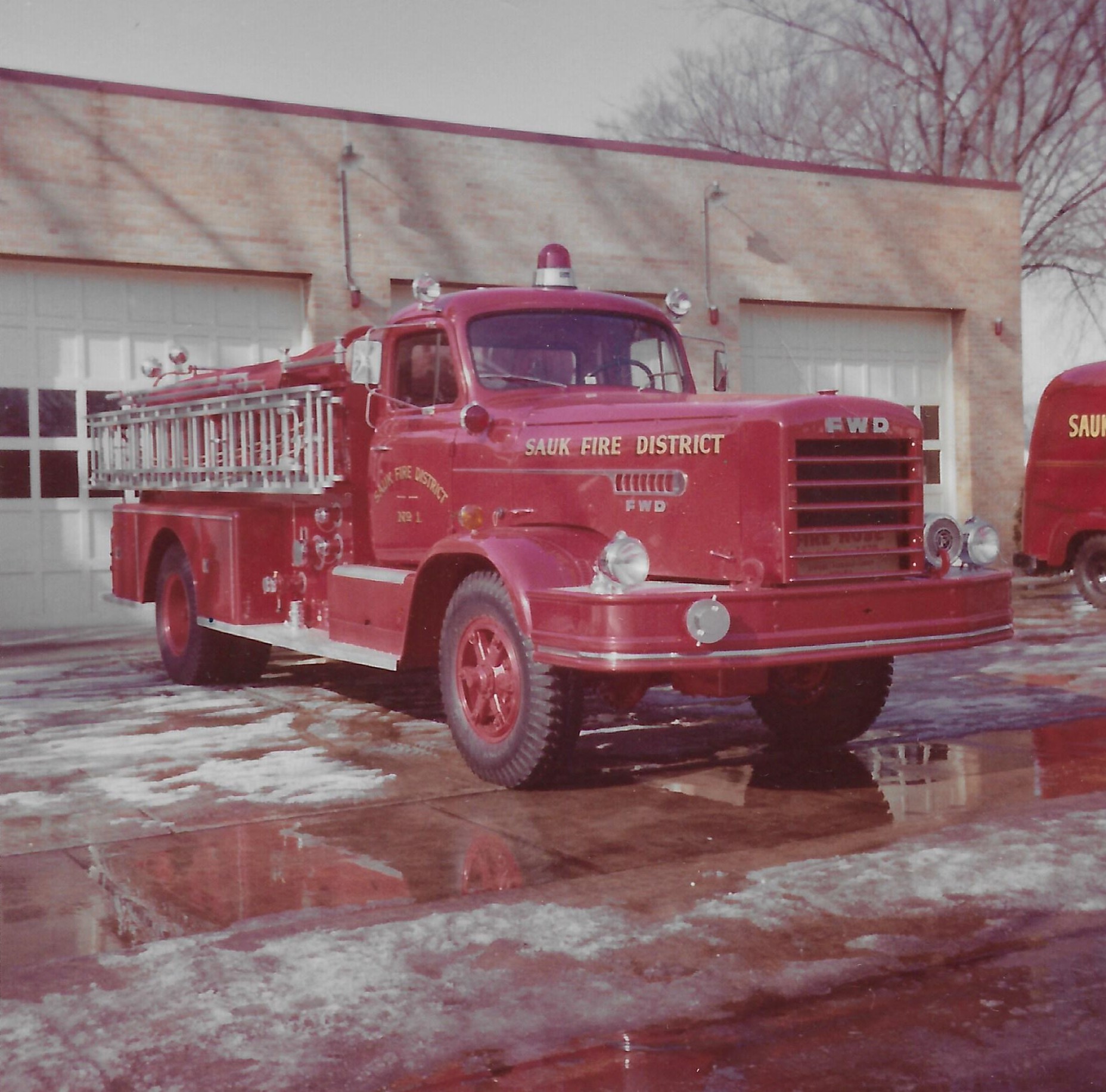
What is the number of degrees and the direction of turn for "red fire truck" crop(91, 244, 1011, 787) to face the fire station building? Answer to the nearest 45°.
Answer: approximately 135° to its left

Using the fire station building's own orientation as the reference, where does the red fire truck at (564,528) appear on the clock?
The red fire truck is roughly at 1 o'clock from the fire station building.

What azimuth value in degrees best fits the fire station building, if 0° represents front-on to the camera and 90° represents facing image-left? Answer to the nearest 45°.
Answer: approximately 315°

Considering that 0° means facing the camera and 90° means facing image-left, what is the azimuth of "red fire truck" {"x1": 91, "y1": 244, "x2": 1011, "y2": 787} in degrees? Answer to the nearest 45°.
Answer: approximately 315°
